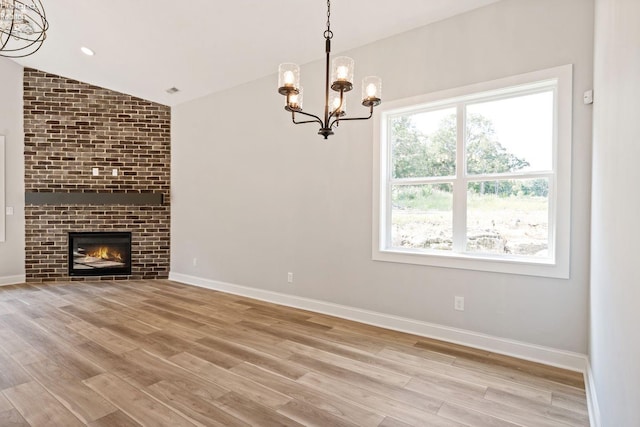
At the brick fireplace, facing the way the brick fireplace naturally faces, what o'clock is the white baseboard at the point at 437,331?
The white baseboard is roughly at 11 o'clock from the brick fireplace.

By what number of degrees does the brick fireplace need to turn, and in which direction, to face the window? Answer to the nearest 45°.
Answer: approximately 45° to its left

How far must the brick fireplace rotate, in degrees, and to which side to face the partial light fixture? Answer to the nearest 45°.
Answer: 0° — it already faces it

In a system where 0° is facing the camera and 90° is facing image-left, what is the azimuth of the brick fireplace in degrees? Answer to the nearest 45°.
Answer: approximately 0°
